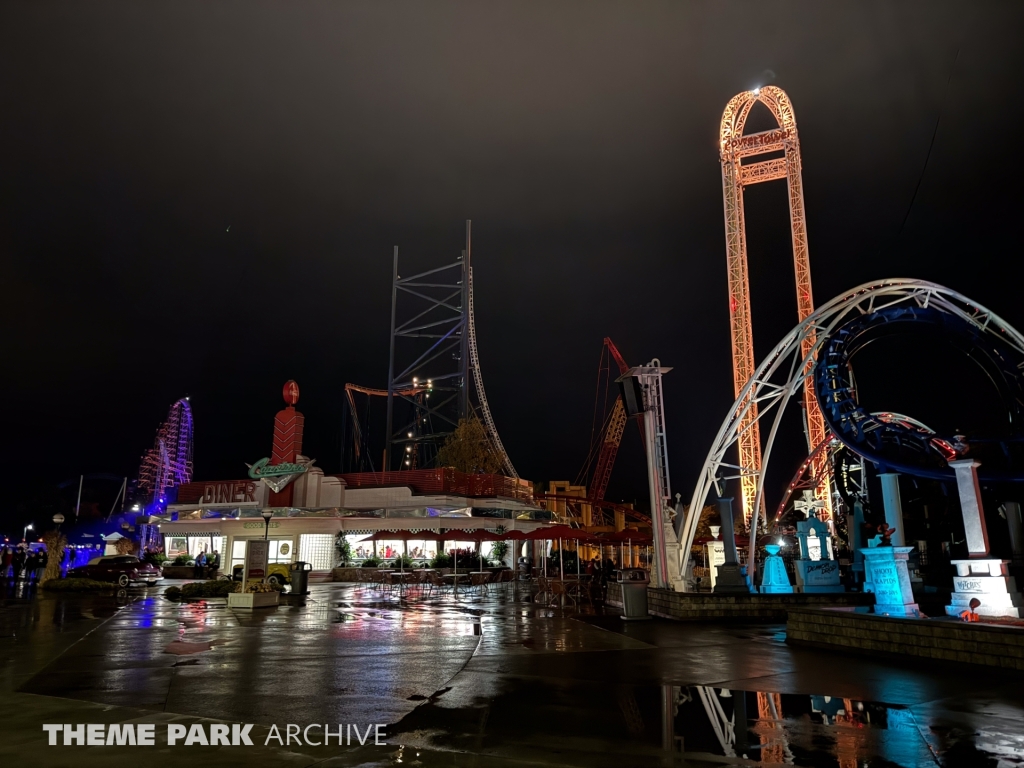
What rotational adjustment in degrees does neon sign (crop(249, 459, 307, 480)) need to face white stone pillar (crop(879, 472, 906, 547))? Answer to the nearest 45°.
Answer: approximately 45° to its left

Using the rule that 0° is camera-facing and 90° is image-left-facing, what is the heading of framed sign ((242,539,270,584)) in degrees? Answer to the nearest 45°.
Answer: approximately 0°

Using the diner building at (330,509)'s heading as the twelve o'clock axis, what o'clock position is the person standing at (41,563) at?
The person standing is roughly at 2 o'clock from the diner building.

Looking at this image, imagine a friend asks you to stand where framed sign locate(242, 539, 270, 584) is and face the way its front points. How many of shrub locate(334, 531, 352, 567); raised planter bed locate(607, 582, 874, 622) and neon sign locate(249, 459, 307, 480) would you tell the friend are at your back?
2

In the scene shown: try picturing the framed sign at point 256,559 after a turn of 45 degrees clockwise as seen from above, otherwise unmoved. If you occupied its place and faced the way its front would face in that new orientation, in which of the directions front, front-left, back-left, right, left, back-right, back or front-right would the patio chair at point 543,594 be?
back-left

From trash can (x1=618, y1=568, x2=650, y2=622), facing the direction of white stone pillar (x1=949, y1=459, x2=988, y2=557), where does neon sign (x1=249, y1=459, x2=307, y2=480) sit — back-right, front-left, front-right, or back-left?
back-left

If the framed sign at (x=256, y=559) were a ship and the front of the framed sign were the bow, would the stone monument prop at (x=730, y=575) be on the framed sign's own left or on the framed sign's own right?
on the framed sign's own left

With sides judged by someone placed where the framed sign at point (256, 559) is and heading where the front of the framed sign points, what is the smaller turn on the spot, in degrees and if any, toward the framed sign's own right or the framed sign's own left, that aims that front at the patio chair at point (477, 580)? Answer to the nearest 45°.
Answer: approximately 135° to the framed sign's own left

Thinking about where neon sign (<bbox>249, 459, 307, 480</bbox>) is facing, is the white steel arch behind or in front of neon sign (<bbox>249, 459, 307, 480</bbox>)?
in front

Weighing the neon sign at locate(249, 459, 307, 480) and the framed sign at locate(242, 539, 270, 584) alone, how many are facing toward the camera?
2

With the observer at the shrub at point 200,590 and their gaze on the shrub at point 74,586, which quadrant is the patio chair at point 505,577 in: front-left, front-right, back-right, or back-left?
back-right
